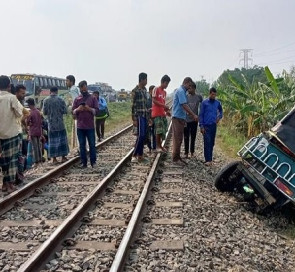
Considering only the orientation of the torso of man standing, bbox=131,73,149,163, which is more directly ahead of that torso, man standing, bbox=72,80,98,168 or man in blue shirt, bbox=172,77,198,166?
the man in blue shirt

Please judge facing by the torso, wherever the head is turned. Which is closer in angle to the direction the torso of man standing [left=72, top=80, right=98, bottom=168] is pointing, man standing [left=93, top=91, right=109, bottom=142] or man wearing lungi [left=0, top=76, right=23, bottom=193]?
the man wearing lungi

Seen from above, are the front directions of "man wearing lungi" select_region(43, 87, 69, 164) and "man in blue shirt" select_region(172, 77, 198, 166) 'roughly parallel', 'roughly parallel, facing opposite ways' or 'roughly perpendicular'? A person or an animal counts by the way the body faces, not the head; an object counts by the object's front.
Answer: roughly perpendicular

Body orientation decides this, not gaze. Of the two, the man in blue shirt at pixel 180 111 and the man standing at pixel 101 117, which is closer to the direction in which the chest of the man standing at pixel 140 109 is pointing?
the man in blue shirt

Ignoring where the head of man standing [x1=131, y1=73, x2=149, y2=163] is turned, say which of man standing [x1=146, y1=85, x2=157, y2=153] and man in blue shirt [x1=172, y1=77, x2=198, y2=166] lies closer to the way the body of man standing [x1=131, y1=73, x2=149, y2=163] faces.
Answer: the man in blue shirt

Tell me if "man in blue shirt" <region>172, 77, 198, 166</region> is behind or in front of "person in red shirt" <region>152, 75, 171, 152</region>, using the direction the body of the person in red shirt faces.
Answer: in front
